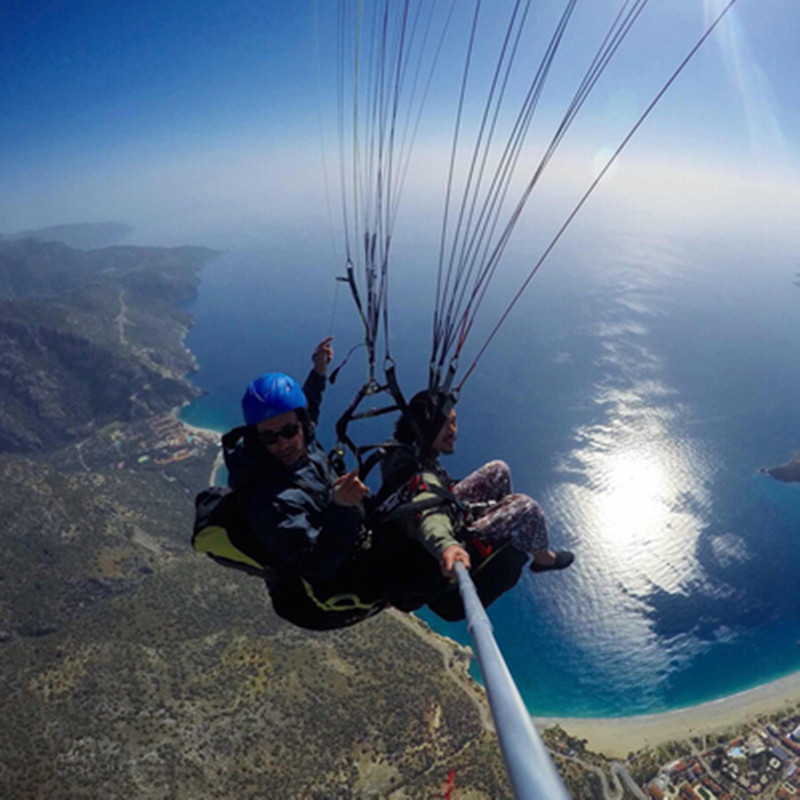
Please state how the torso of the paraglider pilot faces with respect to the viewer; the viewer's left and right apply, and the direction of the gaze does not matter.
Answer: facing the viewer and to the right of the viewer
